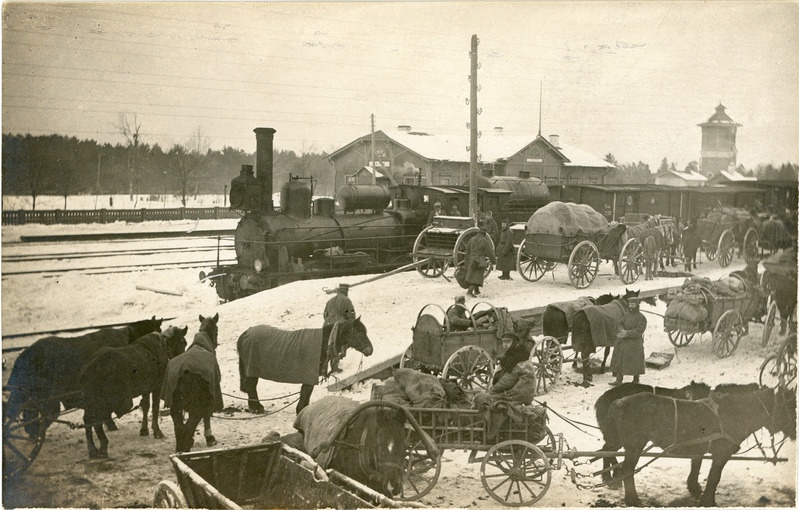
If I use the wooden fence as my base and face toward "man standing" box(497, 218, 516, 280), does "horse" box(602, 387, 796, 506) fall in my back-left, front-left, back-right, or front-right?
front-right

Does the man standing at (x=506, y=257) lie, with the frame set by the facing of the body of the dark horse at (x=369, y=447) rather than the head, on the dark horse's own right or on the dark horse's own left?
on the dark horse's own left

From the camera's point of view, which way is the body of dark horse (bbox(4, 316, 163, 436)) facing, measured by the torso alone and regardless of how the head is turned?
to the viewer's right

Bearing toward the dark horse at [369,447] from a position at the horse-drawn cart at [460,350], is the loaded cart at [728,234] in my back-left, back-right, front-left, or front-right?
back-left

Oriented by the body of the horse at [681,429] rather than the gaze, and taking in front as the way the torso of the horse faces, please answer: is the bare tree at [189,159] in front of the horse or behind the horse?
behind

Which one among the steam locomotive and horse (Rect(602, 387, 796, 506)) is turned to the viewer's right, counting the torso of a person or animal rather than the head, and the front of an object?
the horse

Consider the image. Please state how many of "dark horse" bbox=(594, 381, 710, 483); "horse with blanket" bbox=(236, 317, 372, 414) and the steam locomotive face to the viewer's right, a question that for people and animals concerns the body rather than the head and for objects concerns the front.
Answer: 2

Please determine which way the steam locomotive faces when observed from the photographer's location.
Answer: facing the viewer and to the left of the viewer

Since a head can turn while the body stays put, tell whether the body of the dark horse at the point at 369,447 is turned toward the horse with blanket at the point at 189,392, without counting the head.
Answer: no

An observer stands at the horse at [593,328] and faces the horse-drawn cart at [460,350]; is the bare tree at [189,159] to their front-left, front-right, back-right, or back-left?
front-right

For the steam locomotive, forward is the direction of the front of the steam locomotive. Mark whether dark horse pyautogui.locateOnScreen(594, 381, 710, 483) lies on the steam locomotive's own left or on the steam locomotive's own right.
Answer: on the steam locomotive's own left

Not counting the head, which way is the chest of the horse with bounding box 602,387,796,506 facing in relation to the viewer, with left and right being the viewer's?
facing to the right of the viewer

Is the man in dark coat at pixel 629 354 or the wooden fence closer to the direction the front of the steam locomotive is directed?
the wooden fence

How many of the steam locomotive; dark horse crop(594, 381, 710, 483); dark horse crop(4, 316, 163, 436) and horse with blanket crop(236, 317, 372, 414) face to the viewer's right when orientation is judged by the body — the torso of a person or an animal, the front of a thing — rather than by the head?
3

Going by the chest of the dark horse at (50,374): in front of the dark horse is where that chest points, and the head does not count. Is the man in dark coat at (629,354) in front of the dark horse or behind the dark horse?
in front
